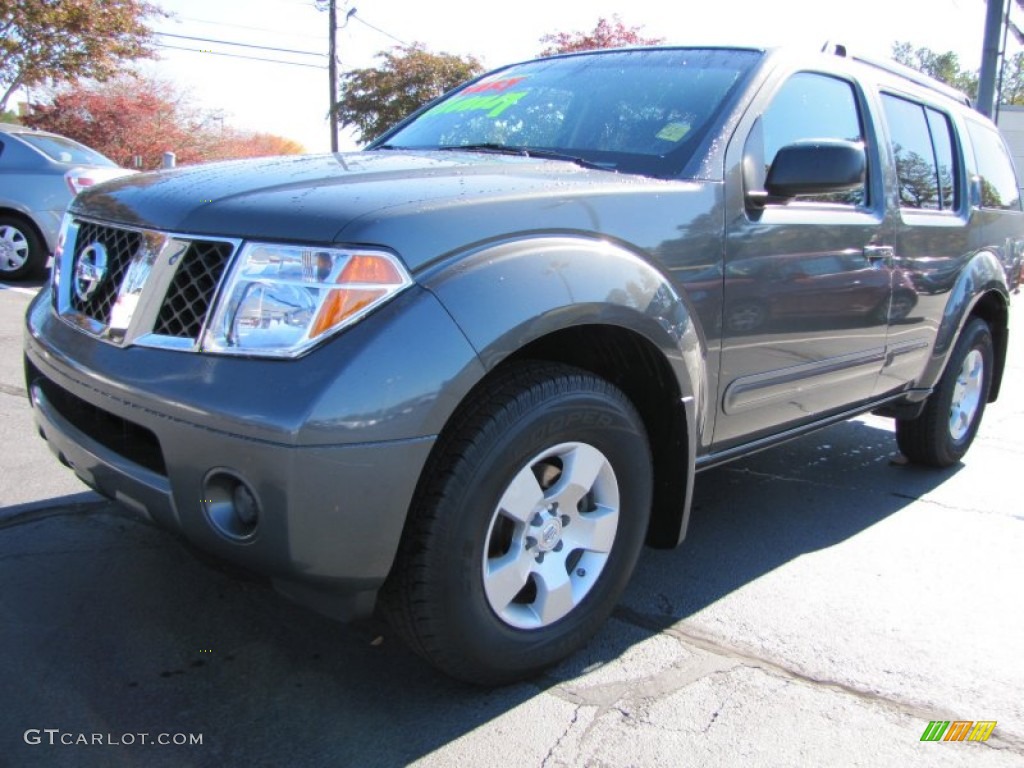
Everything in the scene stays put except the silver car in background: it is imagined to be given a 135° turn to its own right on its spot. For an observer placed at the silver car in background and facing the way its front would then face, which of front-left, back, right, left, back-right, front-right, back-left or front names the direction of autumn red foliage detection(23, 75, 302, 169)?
left

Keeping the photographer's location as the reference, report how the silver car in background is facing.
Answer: facing away from the viewer and to the left of the viewer

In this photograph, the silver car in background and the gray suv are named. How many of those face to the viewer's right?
0

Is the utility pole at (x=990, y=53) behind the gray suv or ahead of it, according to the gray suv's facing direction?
behind

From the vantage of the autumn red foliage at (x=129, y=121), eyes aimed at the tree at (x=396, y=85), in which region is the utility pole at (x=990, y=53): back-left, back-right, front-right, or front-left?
front-right

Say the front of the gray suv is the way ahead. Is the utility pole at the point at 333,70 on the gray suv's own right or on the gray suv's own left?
on the gray suv's own right

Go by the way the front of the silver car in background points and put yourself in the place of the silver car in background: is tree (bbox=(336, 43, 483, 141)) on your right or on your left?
on your right

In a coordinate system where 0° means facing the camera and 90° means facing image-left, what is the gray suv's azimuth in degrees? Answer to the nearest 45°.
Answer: approximately 45°

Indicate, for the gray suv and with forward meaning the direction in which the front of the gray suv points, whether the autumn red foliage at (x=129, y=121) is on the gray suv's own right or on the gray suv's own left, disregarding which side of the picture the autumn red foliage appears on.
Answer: on the gray suv's own right

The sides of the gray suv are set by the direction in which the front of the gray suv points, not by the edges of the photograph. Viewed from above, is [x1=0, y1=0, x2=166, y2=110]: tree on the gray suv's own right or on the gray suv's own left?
on the gray suv's own right

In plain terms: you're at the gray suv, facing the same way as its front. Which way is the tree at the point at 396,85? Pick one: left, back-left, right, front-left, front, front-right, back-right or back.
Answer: back-right

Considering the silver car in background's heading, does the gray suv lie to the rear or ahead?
to the rear

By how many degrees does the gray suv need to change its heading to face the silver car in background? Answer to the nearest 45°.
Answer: approximately 90° to its right

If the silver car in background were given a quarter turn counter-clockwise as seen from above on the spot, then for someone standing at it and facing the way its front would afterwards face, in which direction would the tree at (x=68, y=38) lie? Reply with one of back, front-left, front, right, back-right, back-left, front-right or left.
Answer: back-right

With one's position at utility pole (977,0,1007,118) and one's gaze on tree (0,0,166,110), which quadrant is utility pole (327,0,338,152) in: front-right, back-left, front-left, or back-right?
front-right
